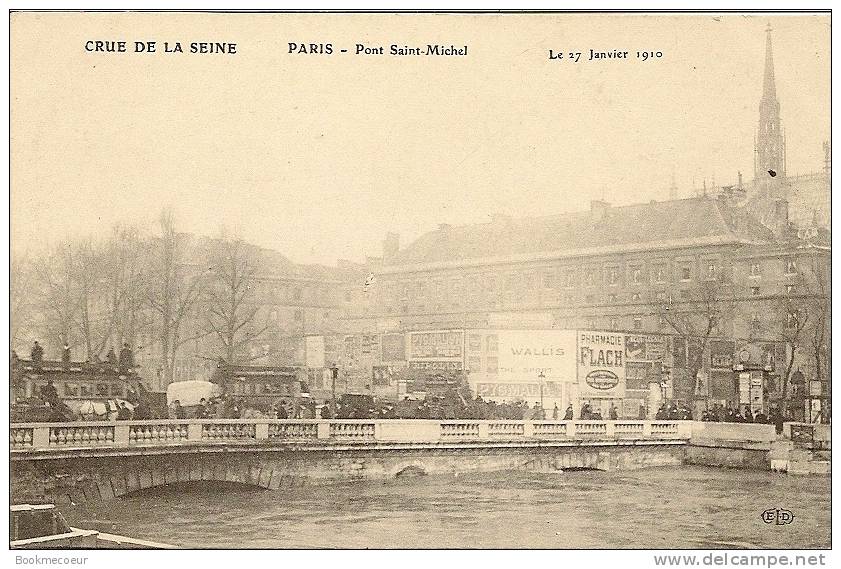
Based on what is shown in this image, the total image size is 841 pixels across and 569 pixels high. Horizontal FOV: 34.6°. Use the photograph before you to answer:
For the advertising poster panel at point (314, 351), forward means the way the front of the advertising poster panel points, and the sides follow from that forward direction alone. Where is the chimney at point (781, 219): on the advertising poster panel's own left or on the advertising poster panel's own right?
on the advertising poster panel's own left

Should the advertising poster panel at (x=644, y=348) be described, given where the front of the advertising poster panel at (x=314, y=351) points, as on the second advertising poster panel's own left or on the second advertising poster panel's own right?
on the second advertising poster panel's own left

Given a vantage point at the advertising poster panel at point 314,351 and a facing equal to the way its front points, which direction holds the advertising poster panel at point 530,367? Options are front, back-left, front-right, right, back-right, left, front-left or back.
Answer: left

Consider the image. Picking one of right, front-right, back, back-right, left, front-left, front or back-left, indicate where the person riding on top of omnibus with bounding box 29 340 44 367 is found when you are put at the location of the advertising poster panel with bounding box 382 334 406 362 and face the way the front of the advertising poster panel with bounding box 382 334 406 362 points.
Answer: front-right

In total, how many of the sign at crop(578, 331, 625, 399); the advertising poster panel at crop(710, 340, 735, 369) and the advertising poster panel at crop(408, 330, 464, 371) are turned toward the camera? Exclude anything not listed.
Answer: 3

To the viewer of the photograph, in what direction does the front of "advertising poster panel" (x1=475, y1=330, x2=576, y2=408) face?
facing the viewer

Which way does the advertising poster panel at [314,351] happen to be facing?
toward the camera

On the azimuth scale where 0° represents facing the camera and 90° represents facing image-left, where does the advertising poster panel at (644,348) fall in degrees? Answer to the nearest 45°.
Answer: approximately 0°

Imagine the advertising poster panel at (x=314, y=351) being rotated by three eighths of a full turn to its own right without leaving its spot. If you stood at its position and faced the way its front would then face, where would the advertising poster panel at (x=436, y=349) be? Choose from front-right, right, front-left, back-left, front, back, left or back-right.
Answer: back-right

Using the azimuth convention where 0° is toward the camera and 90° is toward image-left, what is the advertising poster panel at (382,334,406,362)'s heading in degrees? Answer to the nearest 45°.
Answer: approximately 0°

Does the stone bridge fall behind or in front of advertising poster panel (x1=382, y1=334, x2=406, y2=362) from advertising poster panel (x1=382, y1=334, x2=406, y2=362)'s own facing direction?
in front
